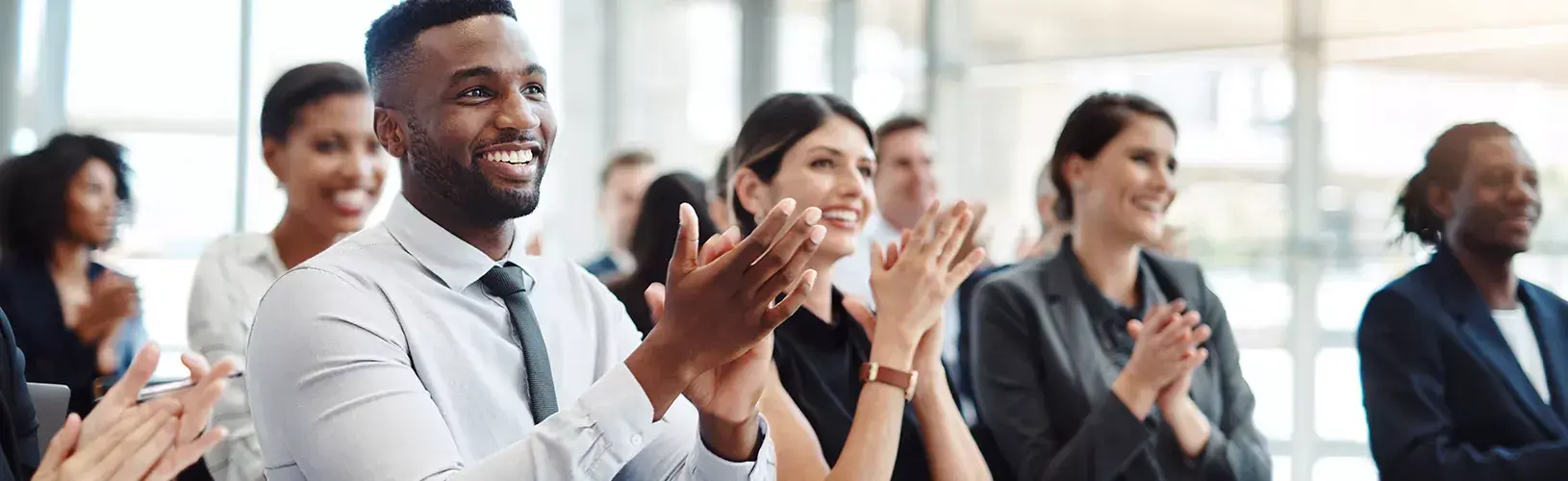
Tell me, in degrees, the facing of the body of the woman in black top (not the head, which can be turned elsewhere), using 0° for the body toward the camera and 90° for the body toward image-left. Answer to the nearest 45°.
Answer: approximately 315°

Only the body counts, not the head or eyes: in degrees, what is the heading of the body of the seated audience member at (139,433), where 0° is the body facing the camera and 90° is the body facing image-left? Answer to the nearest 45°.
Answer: approximately 270°

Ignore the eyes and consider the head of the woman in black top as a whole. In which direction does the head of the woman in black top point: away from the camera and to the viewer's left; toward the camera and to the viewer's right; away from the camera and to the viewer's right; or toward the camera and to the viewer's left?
toward the camera and to the viewer's right

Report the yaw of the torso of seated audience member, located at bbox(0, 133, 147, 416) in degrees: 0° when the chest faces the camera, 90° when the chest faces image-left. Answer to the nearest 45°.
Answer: approximately 315°

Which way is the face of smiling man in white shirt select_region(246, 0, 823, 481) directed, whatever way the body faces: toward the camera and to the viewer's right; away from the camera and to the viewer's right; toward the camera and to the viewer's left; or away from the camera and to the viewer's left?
toward the camera and to the viewer's right

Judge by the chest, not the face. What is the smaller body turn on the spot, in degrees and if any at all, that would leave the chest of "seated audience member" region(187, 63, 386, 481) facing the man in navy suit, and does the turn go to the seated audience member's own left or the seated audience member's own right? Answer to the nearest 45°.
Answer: approximately 45° to the seated audience member's own left

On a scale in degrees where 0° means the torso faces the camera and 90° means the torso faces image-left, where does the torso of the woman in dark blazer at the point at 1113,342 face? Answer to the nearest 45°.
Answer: approximately 315°
